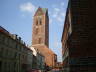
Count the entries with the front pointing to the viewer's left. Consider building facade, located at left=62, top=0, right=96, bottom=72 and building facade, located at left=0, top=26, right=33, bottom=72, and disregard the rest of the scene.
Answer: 1

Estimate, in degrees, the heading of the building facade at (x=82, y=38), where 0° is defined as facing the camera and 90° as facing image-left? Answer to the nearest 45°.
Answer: approximately 90°

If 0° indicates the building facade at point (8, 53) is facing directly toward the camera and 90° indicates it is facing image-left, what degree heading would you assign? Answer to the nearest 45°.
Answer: approximately 315°

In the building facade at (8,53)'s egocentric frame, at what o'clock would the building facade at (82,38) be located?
the building facade at (82,38) is roughly at 1 o'clock from the building facade at (8,53).

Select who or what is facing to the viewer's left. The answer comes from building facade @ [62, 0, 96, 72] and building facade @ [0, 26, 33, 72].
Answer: building facade @ [62, 0, 96, 72]

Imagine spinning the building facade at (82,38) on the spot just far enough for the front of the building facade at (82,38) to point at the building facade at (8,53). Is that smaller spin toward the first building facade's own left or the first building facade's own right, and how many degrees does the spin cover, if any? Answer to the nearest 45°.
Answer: approximately 45° to the first building facade's own right
